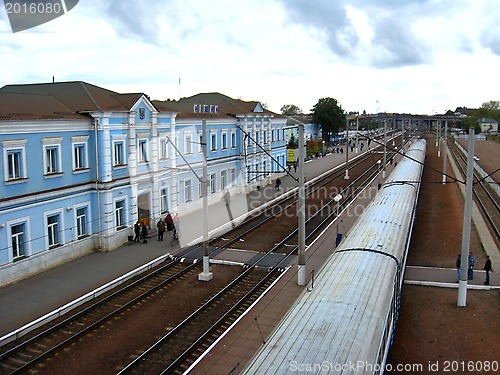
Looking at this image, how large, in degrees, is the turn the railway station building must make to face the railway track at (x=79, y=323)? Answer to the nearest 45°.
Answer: approximately 45° to its right

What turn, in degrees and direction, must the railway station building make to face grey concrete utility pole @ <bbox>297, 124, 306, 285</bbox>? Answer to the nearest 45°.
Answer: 0° — it already faces it

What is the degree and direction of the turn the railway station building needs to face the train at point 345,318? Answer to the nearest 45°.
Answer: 0° — it already faces it

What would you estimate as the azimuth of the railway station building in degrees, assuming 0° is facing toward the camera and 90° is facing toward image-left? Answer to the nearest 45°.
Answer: approximately 315°

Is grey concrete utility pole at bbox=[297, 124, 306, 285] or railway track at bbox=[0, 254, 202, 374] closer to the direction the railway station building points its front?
the grey concrete utility pole

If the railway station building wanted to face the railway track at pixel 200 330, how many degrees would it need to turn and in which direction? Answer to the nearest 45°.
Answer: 0° — it already faces it
